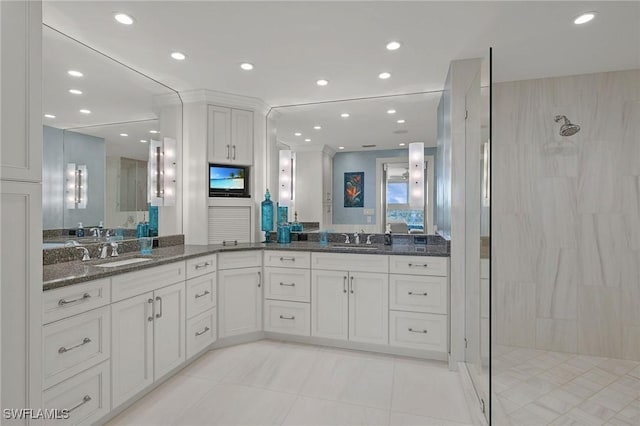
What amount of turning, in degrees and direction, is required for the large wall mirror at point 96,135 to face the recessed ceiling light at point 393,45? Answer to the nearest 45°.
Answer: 0° — it already faces it

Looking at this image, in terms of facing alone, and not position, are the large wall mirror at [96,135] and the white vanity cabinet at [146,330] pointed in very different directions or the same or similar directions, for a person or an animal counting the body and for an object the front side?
same or similar directions

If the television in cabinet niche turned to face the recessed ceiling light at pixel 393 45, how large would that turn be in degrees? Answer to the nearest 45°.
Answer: approximately 45° to its left

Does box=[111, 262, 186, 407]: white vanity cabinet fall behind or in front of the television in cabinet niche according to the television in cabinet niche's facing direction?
in front

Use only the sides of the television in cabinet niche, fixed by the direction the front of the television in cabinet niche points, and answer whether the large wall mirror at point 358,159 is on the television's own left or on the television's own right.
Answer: on the television's own left

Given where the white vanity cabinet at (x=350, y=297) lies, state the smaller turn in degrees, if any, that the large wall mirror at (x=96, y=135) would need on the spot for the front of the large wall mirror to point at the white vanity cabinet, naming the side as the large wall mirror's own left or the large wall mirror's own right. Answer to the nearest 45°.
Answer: approximately 45° to the large wall mirror's own left

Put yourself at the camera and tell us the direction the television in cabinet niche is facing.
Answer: facing the viewer

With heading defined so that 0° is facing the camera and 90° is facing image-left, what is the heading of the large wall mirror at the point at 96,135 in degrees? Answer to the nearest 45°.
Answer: approximately 315°
